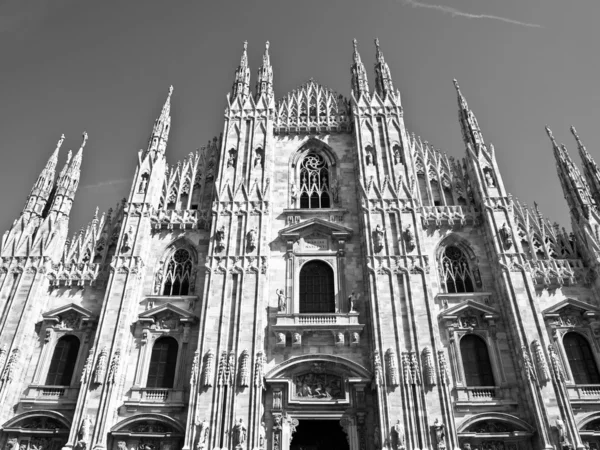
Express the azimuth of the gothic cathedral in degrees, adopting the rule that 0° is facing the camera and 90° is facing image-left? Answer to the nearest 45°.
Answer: approximately 0°
